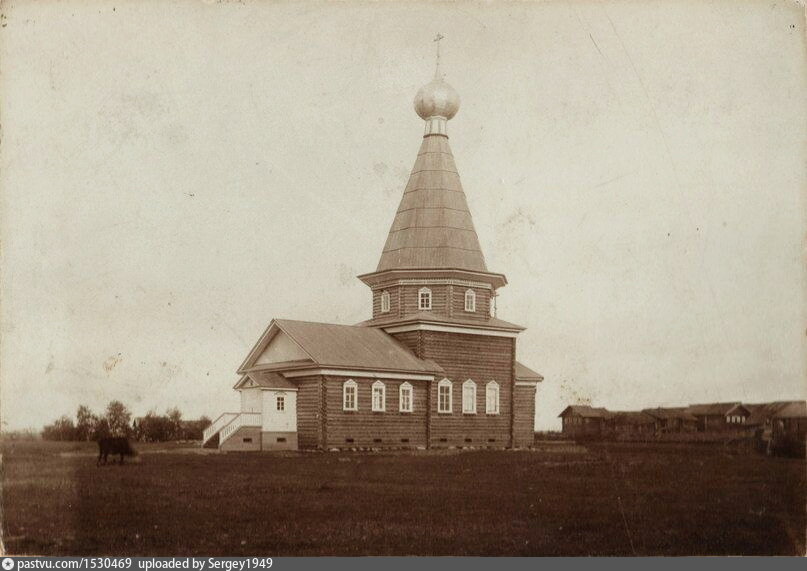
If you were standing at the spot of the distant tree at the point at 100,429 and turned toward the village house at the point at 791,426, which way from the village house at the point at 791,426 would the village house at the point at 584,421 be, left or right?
left

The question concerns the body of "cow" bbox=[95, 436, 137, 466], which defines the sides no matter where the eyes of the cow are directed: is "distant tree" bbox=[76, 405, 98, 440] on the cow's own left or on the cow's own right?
on the cow's own right

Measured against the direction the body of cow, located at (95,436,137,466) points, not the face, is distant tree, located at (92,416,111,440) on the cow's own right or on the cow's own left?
on the cow's own right
